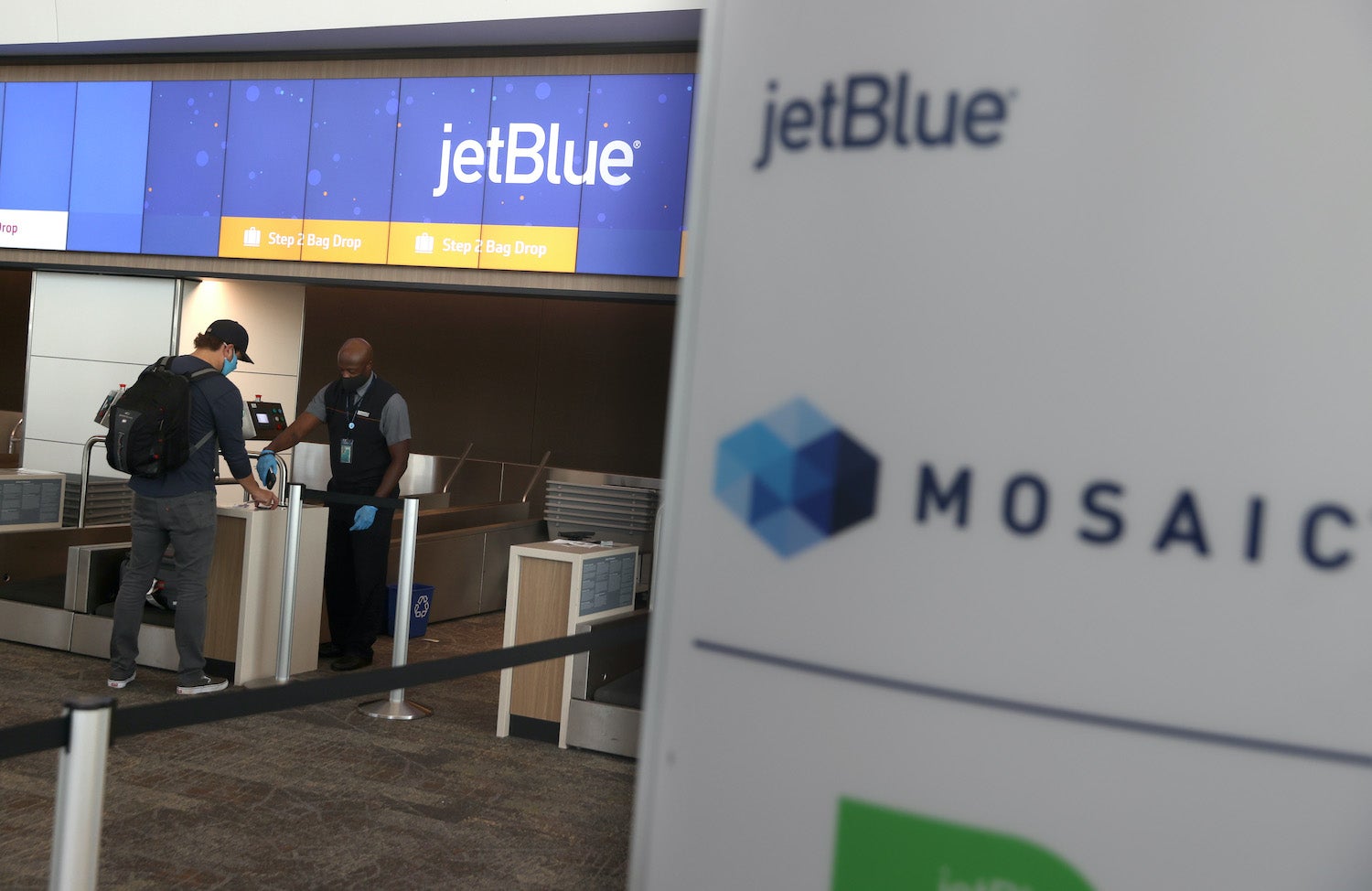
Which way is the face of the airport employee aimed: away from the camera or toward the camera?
toward the camera

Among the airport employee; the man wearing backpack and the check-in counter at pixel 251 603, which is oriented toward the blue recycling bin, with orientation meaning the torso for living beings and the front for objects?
the man wearing backpack

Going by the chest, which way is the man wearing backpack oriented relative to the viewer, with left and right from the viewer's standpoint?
facing away from the viewer and to the right of the viewer

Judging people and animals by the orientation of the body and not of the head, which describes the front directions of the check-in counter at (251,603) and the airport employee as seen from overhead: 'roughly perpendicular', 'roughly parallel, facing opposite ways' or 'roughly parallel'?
roughly parallel

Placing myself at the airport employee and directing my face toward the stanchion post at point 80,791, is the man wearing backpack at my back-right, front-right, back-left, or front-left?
front-right

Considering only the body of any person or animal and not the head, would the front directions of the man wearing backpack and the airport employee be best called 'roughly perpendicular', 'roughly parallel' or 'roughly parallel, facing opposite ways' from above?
roughly parallel, facing opposite ways

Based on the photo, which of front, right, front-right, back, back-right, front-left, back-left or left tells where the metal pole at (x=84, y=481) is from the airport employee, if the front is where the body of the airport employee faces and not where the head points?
right

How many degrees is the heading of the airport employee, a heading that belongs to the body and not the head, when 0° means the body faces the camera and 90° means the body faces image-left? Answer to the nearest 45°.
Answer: approximately 45°

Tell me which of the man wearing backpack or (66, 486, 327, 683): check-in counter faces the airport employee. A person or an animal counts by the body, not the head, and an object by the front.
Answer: the man wearing backpack

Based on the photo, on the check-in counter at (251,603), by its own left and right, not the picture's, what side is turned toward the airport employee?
back

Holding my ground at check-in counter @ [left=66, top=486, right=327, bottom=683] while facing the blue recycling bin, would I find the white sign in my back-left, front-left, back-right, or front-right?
back-right

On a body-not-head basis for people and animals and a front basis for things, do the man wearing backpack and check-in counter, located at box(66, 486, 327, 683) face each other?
yes

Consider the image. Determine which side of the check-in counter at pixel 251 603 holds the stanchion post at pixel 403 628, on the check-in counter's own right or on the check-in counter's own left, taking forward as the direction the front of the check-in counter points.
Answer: on the check-in counter's own left

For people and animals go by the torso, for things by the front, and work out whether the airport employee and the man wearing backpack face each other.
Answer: yes

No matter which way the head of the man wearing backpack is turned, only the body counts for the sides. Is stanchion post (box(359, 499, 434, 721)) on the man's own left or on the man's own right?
on the man's own right

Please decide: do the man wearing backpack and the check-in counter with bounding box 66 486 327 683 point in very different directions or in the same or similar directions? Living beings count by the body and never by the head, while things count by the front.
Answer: very different directions

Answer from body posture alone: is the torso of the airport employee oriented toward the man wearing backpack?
yes

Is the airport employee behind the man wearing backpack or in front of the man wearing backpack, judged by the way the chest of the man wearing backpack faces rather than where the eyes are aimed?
in front
